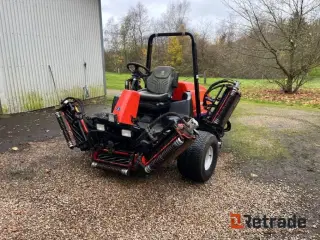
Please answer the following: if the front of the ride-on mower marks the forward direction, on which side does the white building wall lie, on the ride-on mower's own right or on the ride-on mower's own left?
on the ride-on mower's own right

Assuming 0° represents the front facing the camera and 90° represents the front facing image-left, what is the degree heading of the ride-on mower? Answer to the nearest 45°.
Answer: approximately 45°

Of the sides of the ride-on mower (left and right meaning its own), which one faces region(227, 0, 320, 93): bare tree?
back
